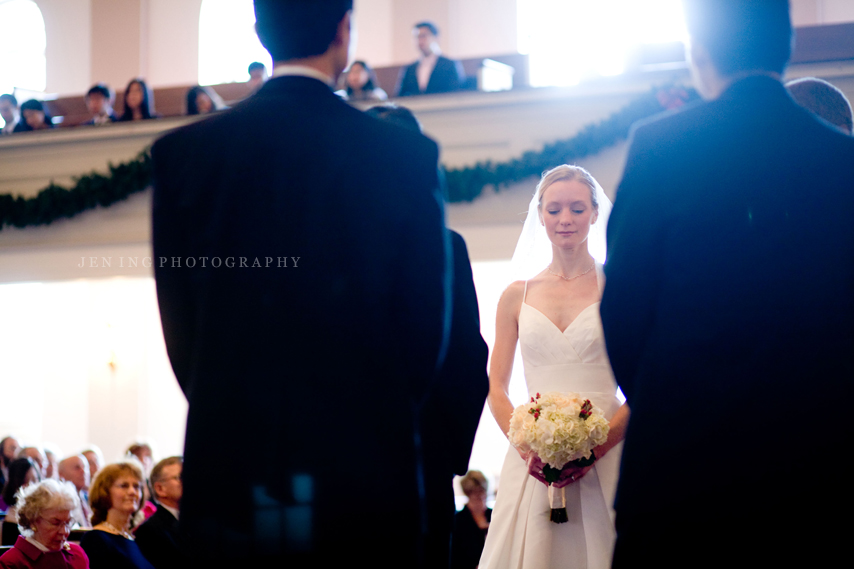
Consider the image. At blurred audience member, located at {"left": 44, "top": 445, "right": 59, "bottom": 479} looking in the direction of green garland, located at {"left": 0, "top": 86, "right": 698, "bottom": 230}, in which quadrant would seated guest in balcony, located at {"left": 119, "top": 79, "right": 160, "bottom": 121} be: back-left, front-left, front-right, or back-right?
front-left

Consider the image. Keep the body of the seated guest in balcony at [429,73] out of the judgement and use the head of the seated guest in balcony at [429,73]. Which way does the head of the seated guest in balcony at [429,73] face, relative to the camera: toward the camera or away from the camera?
toward the camera

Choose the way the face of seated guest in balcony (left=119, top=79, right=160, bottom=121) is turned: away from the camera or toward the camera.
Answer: toward the camera

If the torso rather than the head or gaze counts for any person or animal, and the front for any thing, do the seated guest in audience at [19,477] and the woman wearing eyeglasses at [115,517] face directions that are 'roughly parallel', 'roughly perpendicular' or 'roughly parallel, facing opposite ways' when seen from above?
roughly parallel

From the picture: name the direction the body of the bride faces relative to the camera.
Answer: toward the camera

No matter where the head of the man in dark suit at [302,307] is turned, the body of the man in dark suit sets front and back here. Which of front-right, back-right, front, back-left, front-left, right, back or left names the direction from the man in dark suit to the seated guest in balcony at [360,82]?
front

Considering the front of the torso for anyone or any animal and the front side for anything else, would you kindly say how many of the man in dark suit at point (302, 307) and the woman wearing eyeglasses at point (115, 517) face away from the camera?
1

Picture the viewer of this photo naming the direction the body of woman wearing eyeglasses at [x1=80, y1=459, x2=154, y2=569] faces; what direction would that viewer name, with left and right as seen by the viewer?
facing the viewer and to the right of the viewer

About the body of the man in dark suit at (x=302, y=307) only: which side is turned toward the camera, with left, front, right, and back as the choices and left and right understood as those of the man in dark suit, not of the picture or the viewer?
back

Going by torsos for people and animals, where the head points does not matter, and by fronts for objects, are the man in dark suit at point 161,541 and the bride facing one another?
no

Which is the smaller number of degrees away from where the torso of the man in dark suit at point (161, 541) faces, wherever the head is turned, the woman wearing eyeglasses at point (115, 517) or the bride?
the bride

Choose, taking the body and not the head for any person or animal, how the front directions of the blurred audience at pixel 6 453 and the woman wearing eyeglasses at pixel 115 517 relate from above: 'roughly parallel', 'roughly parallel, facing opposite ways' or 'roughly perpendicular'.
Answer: roughly parallel

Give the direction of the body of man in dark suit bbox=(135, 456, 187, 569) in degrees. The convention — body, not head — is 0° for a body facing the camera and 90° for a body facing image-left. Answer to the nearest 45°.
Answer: approximately 315°

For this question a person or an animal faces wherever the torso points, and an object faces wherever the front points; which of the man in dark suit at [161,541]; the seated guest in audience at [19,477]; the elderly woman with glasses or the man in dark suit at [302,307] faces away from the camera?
the man in dark suit at [302,307]

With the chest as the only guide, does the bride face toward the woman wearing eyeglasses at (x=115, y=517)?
no
